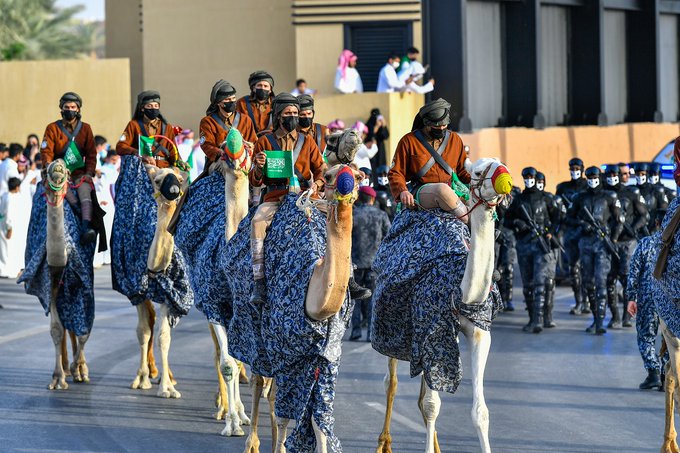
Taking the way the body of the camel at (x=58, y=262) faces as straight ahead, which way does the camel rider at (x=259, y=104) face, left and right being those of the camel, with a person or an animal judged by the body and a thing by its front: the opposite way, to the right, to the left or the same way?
the same way

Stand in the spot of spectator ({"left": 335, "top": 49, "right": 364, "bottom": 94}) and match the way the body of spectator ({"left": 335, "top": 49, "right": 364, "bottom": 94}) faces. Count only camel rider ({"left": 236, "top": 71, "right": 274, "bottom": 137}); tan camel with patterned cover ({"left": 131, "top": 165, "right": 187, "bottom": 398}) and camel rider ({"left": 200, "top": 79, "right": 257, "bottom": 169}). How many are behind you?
0

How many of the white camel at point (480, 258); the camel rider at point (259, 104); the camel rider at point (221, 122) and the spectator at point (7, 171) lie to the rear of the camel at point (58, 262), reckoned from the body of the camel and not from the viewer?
1

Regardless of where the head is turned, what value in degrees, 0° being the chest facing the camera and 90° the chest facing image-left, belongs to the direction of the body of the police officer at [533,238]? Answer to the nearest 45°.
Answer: approximately 0°

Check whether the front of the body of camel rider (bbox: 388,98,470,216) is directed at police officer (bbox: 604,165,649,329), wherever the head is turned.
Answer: no

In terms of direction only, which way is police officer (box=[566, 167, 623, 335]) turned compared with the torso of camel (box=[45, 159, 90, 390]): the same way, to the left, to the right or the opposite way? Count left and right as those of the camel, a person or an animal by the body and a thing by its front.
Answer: the same way

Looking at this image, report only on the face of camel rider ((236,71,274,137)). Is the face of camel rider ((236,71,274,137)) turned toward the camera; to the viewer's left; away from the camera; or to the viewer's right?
toward the camera

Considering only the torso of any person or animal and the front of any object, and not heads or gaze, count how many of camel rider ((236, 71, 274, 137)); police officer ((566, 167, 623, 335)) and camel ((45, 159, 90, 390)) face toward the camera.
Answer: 3

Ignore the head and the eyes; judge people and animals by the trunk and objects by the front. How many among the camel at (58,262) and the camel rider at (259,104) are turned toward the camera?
2

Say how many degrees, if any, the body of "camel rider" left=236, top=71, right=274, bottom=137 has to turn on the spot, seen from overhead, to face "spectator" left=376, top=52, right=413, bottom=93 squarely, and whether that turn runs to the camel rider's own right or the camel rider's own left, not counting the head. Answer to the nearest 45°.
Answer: approximately 180°

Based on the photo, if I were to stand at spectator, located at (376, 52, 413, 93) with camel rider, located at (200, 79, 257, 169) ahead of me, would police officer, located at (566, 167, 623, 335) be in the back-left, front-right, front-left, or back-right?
front-left

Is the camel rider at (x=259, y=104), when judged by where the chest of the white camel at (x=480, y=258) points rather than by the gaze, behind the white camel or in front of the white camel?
behind

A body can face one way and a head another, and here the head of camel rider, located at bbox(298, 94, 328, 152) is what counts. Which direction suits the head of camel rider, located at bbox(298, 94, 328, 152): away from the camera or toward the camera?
toward the camera

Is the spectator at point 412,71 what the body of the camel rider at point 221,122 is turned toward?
no

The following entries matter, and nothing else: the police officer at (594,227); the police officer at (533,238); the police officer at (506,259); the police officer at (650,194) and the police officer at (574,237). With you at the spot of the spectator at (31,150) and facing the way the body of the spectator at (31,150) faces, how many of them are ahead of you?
5

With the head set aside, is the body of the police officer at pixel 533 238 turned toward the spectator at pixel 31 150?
no

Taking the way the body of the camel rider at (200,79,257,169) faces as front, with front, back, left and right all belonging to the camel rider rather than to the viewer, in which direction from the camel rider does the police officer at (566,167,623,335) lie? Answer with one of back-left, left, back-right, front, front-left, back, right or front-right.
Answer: left

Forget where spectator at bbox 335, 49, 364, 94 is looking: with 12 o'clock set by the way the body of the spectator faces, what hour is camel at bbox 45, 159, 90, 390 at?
The camel is roughly at 2 o'clock from the spectator.

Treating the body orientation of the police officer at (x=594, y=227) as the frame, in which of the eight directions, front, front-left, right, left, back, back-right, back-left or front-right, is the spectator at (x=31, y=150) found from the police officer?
back-right

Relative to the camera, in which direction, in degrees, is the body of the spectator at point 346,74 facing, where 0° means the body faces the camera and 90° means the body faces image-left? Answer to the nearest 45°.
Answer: approximately 315°

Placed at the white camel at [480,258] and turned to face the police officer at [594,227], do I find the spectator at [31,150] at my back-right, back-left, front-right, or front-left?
front-left

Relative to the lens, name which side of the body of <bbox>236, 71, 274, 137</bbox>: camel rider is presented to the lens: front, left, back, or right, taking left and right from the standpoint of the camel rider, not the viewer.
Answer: front
